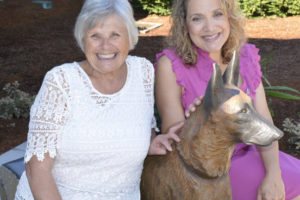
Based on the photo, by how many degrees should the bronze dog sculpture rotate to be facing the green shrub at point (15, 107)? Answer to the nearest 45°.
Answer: approximately 135° to its left

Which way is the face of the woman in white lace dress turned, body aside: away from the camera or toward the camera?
toward the camera

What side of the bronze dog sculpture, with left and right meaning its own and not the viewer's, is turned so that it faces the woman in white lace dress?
back

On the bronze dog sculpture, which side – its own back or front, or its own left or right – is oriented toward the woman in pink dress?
left

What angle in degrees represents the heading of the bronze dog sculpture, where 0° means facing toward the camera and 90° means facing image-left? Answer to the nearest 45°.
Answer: approximately 270°

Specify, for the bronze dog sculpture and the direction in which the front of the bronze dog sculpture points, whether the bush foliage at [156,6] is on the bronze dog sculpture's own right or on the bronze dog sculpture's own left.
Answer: on the bronze dog sculpture's own left

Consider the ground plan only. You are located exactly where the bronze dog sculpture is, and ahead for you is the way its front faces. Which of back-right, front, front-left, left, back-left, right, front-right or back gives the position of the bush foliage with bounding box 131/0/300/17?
left
